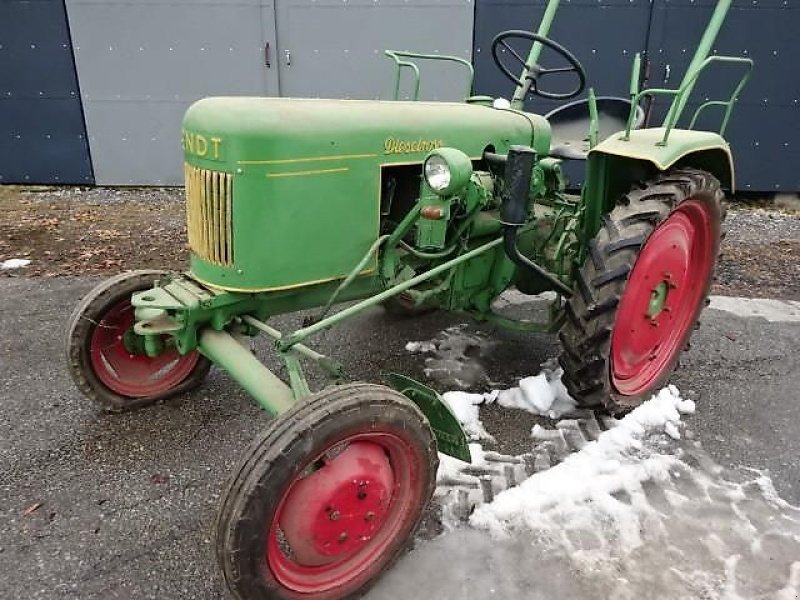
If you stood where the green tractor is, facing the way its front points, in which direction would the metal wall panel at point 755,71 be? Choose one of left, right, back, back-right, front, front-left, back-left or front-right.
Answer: back

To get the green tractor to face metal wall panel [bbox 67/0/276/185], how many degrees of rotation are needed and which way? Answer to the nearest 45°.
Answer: approximately 90° to its right

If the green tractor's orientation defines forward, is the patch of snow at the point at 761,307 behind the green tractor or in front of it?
behind

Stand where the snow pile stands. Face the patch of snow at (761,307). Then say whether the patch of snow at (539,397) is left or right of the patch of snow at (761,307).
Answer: left

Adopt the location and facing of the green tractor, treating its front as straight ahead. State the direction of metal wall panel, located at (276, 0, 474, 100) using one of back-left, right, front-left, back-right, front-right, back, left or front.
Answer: back-right

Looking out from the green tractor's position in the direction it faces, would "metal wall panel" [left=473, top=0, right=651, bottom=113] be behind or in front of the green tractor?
behind

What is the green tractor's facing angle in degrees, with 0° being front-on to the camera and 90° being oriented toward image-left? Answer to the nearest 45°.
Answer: approximately 45°

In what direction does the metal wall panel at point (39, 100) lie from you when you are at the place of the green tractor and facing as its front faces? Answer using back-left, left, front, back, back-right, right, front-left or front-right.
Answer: right
